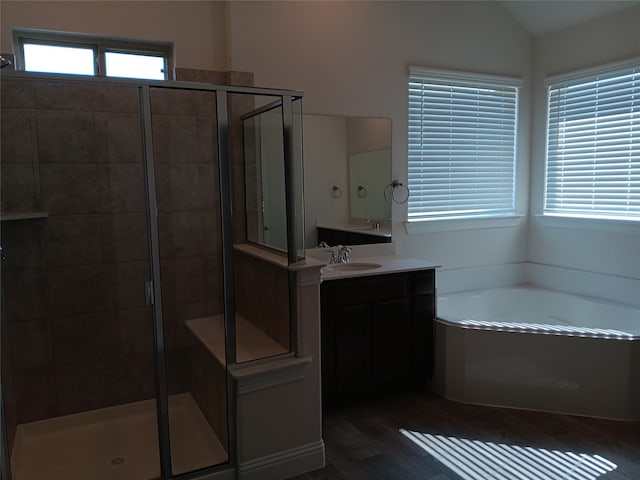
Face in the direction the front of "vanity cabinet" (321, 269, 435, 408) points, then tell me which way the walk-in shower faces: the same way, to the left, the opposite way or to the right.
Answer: the same way

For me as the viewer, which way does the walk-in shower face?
facing the viewer

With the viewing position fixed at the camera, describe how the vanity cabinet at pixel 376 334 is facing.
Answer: facing the viewer and to the right of the viewer

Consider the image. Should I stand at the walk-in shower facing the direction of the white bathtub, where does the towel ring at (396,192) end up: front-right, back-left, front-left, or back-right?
front-left

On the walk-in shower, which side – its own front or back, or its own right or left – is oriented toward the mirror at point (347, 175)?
left

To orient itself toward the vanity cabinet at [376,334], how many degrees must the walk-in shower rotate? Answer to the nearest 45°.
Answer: approximately 90° to its left

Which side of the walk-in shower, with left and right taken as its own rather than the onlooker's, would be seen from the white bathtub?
left

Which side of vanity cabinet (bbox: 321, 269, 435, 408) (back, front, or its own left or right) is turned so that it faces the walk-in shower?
right
